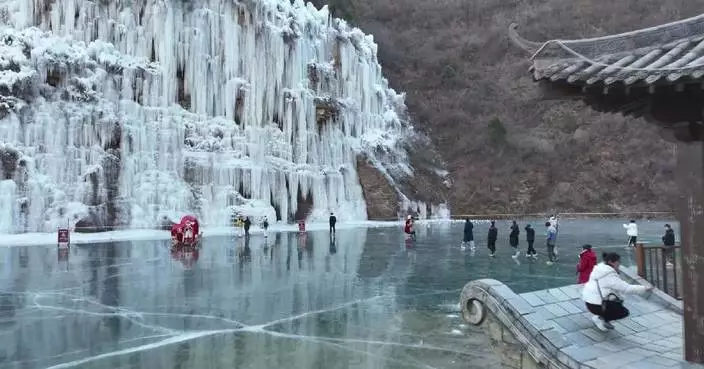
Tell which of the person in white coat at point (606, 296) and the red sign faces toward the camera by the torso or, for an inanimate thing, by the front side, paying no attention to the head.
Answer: the red sign

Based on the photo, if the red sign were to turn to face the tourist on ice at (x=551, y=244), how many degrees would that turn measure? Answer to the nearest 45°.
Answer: approximately 45° to its left

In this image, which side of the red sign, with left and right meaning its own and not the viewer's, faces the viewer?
front

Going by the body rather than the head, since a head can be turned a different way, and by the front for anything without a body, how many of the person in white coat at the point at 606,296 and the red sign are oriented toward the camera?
1

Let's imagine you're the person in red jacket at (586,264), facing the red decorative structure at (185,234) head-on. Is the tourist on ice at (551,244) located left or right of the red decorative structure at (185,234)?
right

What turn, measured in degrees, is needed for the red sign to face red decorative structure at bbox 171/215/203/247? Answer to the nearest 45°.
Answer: approximately 45° to its left

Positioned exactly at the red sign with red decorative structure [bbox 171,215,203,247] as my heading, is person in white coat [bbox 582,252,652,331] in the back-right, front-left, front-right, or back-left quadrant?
front-right

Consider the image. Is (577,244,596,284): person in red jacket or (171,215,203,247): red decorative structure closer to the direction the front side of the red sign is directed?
the person in red jacket

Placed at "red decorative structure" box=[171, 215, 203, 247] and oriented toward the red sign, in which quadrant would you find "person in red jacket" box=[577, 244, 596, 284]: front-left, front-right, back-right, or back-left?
back-left

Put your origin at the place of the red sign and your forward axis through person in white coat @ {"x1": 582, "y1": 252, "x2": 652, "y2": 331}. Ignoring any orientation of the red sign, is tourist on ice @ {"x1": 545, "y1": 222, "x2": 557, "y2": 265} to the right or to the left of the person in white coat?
left
